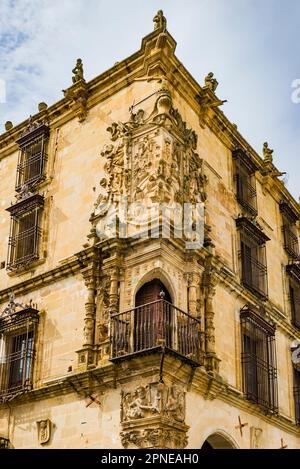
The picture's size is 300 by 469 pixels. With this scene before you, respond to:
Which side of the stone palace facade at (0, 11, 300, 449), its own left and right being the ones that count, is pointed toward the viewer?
front
